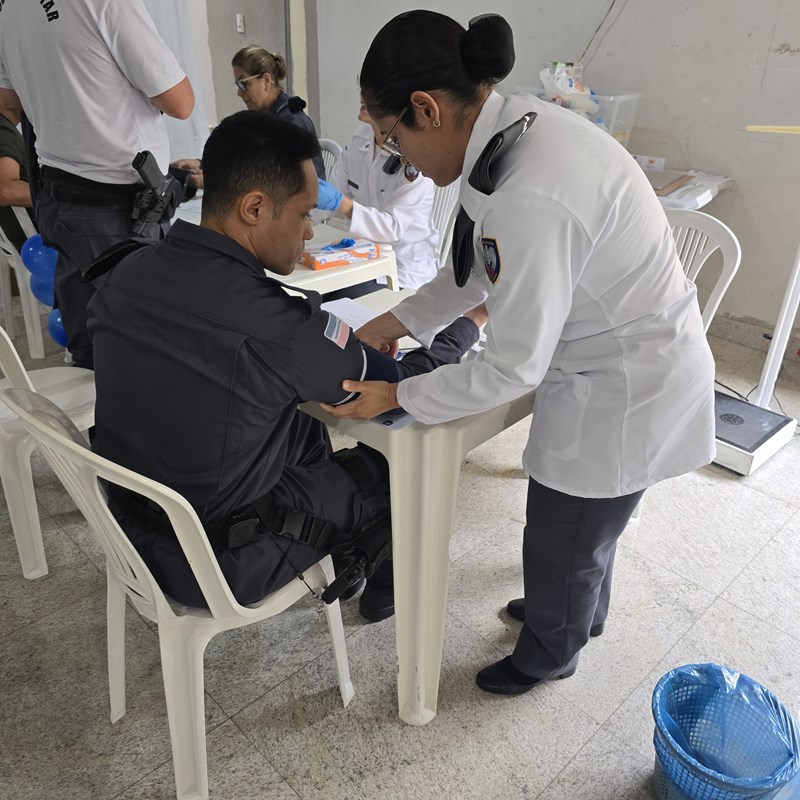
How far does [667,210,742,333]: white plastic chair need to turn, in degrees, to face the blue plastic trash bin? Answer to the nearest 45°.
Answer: approximately 45° to its left

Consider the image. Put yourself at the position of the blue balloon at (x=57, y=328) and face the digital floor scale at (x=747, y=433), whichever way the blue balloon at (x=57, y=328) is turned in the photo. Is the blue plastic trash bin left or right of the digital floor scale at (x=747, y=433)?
right

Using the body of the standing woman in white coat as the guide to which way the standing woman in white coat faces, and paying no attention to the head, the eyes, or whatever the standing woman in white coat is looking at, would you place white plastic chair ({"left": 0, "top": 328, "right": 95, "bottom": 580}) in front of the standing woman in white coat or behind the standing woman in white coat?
in front

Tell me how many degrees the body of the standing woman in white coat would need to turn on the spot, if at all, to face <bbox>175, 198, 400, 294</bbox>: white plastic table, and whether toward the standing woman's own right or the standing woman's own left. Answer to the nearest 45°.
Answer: approximately 45° to the standing woman's own right

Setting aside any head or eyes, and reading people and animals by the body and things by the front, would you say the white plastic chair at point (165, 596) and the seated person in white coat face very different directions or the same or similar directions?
very different directions

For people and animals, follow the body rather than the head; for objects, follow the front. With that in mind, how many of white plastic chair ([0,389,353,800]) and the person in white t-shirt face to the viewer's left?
0

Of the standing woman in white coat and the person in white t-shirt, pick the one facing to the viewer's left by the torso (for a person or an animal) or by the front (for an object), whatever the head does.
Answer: the standing woman in white coat

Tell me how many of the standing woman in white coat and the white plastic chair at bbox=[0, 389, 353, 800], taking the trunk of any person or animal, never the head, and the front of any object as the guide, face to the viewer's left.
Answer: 1

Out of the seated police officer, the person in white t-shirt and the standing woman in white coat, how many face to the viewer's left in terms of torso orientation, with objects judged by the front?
1

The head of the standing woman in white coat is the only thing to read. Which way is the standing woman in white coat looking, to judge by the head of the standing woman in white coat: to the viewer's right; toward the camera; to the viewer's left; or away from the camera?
to the viewer's left

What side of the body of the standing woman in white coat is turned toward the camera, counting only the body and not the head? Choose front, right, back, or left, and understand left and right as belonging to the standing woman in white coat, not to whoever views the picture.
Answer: left

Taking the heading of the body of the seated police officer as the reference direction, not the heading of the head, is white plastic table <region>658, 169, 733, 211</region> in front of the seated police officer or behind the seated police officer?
in front

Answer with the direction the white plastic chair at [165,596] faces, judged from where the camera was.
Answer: facing away from the viewer and to the right of the viewer
